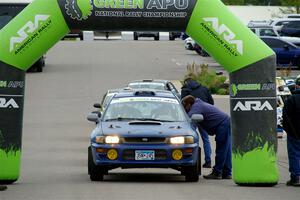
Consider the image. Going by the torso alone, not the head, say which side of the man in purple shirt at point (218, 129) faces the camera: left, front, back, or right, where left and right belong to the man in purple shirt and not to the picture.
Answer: left

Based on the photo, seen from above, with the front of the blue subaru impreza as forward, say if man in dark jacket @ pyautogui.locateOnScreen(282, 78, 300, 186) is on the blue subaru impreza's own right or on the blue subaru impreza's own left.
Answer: on the blue subaru impreza's own left

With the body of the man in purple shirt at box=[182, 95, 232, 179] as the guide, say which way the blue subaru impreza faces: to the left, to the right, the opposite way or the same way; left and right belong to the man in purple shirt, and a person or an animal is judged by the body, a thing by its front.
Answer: to the left

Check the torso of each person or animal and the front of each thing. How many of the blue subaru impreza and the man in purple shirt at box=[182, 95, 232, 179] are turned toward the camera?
1

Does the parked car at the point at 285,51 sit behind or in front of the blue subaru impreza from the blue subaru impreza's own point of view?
behind

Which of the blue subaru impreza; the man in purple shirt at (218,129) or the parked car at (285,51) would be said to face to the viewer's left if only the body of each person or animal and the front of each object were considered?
the man in purple shirt

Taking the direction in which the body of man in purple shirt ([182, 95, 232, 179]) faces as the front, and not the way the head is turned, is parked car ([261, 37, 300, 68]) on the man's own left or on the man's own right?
on the man's own right

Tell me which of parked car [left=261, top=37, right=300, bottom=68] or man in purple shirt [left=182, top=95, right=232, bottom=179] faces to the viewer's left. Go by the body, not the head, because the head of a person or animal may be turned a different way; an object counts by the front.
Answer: the man in purple shirt
